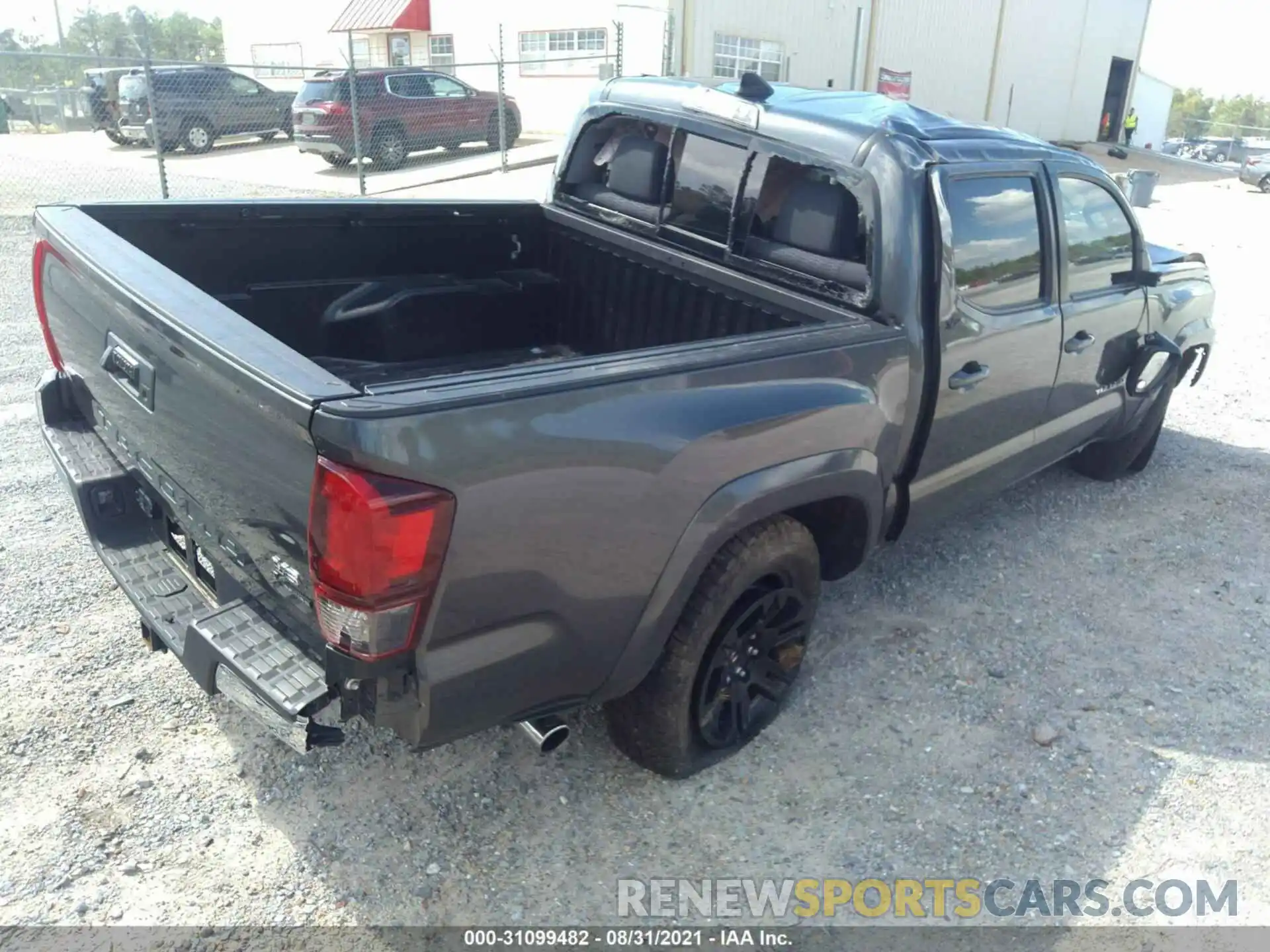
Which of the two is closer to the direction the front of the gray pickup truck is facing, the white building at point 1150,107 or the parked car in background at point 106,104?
the white building

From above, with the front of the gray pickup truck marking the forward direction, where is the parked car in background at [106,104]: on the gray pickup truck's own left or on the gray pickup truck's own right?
on the gray pickup truck's own left

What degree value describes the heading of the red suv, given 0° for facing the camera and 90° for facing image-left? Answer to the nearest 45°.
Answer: approximately 225°

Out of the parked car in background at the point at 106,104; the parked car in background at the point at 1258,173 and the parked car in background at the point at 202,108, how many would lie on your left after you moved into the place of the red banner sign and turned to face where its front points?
1

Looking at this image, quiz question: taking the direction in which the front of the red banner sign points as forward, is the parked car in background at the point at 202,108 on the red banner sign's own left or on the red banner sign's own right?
on the red banner sign's own right

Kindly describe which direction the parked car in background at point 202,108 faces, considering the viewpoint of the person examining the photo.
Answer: facing away from the viewer and to the right of the viewer

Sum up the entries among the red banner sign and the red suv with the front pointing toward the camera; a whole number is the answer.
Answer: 1

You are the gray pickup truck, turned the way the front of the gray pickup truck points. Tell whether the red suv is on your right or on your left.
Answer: on your left

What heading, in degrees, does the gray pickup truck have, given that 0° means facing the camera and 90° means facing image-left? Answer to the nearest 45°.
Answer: approximately 225°

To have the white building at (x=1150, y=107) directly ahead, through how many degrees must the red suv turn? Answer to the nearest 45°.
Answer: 0° — it already faces it

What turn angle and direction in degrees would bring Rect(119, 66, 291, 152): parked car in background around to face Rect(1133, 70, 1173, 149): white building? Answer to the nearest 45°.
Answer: approximately 45° to its right
